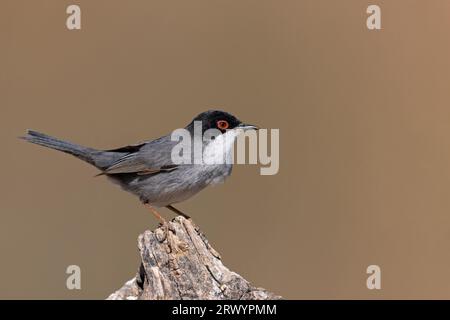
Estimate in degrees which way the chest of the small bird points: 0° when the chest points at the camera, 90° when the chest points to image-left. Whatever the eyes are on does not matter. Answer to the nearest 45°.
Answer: approximately 270°
